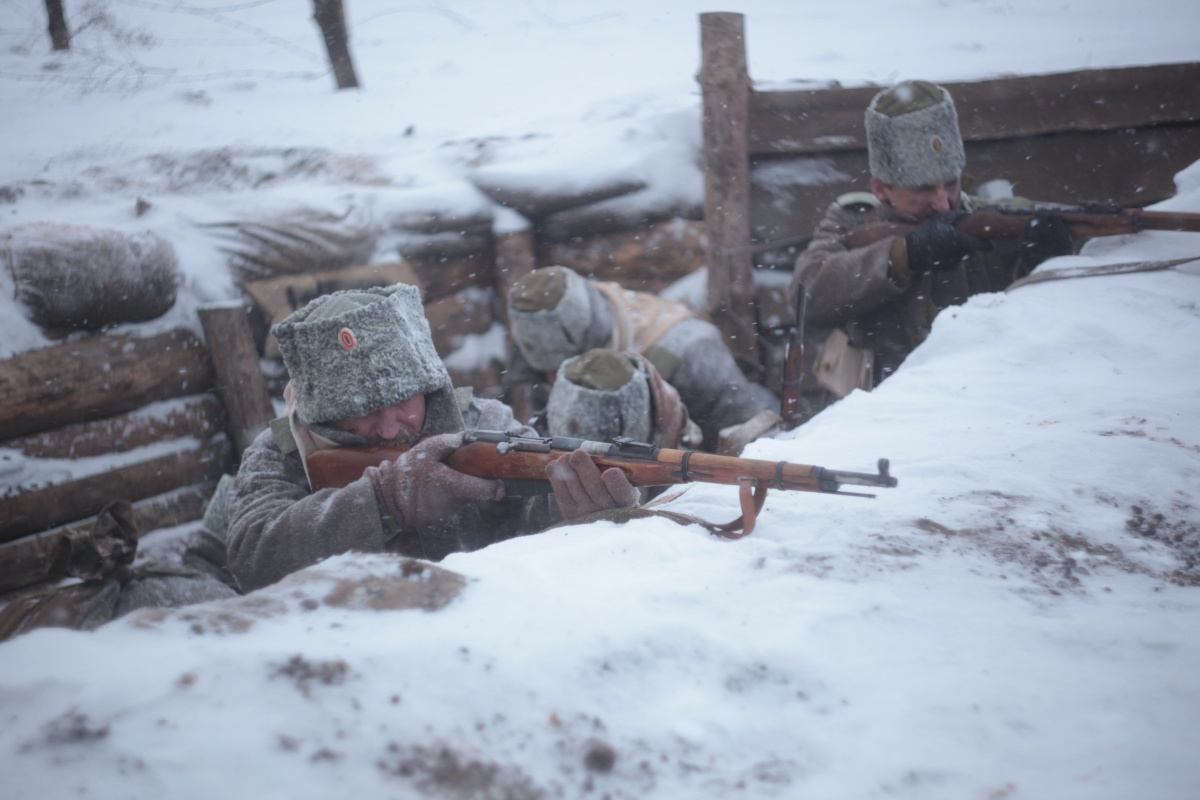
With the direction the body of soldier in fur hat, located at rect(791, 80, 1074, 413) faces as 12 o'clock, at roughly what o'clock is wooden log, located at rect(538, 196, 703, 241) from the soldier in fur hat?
The wooden log is roughly at 6 o'clock from the soldier in fur hat.

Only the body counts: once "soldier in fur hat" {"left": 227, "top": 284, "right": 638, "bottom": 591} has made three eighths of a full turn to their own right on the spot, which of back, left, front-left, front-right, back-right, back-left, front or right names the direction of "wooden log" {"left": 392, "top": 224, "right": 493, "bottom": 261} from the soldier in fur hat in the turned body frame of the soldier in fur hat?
right

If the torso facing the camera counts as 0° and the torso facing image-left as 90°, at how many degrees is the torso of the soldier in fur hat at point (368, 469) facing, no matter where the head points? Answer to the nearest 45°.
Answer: approximately 315°

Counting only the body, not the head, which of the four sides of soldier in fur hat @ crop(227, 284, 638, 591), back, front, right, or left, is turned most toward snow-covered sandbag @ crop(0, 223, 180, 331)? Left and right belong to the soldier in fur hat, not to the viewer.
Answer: back

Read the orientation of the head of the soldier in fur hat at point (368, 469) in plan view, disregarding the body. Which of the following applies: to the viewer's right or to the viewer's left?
to the viewer's right

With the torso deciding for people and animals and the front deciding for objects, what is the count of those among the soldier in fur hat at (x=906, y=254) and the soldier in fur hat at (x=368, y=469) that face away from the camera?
0

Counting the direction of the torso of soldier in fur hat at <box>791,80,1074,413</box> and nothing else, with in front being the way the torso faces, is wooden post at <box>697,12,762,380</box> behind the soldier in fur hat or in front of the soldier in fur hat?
behind

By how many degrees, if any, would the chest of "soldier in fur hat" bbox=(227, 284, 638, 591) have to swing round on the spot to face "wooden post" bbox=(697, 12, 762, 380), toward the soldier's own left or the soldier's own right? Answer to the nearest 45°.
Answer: approximately 90° to the soldier's own left

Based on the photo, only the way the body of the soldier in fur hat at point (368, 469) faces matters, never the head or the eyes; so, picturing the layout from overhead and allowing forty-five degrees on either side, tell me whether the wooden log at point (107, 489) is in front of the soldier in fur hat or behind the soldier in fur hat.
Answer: behind

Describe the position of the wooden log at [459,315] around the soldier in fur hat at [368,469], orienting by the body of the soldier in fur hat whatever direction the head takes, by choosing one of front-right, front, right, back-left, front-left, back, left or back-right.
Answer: back-left

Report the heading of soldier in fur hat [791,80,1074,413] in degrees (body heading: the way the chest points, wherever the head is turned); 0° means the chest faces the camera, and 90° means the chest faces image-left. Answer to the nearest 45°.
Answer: approximately 315°

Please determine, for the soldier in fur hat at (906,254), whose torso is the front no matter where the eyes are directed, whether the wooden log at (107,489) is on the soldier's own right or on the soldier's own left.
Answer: on the soldier's own right
